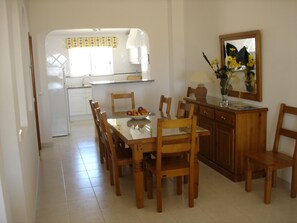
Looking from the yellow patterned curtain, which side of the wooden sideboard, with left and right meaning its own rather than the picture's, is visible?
right

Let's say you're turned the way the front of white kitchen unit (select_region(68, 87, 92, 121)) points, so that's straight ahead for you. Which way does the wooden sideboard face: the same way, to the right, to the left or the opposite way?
to the right

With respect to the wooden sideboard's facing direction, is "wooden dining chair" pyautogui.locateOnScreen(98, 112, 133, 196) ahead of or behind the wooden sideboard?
ahead

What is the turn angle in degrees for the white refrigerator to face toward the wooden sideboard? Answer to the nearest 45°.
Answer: approximately 45° to its right

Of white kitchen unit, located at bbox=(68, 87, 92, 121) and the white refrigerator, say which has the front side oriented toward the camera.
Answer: the white kitchen unit

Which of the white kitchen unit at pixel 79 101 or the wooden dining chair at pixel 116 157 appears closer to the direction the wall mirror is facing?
the wooden dining chair

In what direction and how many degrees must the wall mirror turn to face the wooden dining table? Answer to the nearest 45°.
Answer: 0° — it already faces it

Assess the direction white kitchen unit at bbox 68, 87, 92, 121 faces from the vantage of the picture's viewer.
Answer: facing the viewer

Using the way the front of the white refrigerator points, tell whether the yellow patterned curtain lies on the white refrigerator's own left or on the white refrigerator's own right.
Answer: on the white refrigerator's own left

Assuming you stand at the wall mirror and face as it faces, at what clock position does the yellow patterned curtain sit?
The yellow patterned curtain is roughly at 3 o'clock from the wall mirror.

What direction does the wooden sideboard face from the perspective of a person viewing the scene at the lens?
facing the viewer and to the left of the viewer

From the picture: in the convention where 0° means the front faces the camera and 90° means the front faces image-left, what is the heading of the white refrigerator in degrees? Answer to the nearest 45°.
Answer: approximately 270°

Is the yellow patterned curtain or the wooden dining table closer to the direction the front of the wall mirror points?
the wooden dining table

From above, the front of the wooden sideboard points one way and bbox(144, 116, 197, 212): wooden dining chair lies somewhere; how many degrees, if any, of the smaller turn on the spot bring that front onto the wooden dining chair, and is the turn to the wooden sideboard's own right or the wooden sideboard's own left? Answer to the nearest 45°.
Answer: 0° — it already faces it

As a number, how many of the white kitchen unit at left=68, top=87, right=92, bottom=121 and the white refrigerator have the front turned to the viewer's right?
1

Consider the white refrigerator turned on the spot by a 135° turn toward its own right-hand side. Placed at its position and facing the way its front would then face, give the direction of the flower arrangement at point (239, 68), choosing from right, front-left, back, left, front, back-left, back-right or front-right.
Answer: left
